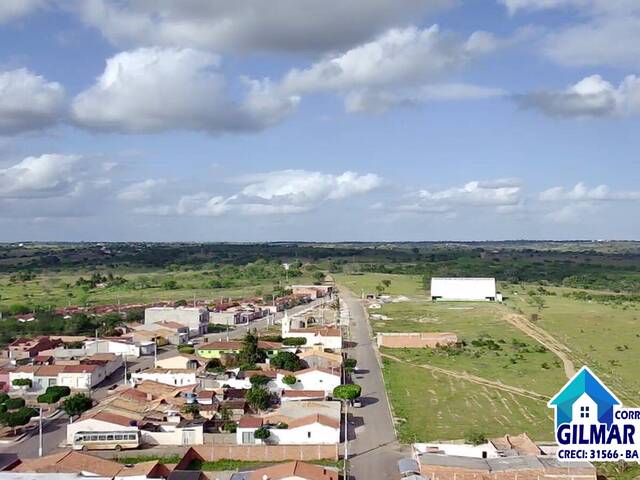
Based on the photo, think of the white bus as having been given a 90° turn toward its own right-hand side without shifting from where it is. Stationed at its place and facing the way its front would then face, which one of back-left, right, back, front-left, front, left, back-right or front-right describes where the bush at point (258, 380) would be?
front-right

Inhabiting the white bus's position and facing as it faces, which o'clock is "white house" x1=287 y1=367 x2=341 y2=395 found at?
The white house is roughly at 5 o'clock from the white bus.

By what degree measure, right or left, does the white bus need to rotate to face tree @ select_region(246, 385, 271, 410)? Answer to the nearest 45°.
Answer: approximately 180°

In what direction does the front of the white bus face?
to the viewer's left

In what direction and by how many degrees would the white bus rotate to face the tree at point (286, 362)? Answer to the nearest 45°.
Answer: approximately 135° to its right

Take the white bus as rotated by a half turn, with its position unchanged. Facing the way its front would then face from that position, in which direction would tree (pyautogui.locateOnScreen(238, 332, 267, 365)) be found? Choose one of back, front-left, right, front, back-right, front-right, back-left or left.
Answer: front-left

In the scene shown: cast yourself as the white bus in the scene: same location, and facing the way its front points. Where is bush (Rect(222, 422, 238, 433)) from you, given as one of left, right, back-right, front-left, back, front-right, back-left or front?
back

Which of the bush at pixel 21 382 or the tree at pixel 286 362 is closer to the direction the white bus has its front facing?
the bush

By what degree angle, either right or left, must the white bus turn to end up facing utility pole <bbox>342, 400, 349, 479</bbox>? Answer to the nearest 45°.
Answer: approximately 180°
